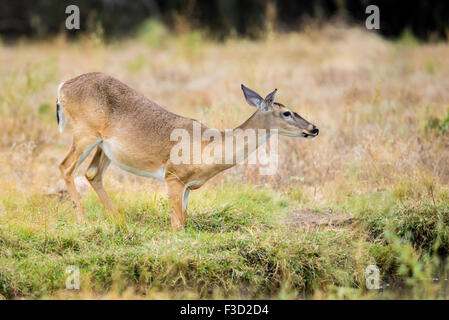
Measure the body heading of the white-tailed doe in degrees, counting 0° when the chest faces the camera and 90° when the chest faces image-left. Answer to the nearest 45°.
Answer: approximately 270°
